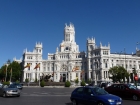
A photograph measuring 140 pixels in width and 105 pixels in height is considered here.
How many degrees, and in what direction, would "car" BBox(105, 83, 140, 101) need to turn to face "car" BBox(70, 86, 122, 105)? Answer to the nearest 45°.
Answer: approximately 135° to its right
